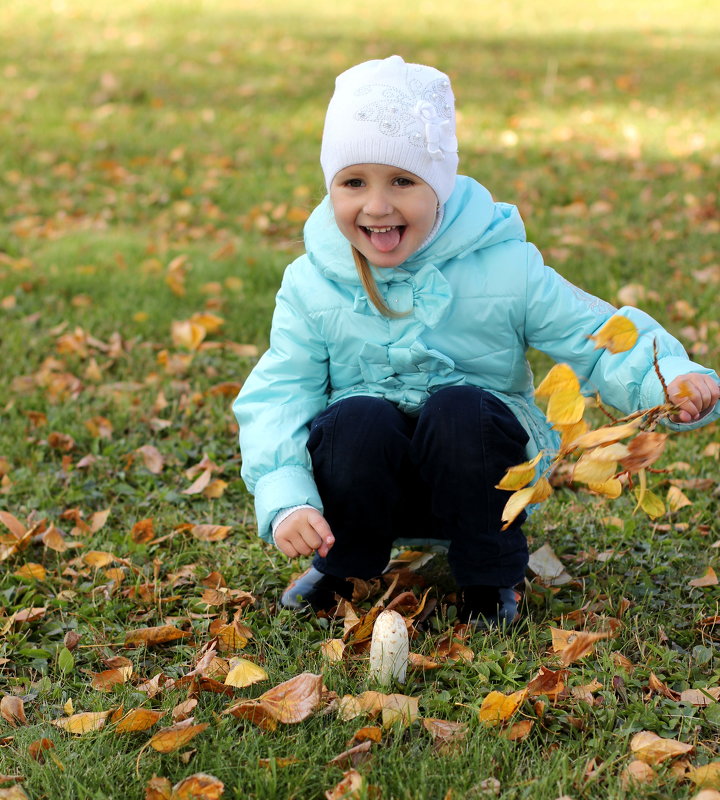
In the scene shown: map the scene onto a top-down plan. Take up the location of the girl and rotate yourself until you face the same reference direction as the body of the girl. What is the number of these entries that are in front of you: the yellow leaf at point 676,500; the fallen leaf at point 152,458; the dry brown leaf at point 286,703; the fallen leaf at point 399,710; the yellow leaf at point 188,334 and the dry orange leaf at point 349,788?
3

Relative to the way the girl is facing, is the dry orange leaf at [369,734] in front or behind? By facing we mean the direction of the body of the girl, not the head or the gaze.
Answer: in front

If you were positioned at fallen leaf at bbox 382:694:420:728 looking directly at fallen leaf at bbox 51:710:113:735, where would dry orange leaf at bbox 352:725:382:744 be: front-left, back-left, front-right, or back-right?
front-left

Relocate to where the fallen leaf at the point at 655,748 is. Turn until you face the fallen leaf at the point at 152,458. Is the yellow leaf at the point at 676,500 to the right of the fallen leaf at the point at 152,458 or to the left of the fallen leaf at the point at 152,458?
right

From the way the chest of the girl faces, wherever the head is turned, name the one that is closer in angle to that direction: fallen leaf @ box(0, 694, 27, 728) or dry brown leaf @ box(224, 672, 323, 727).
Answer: the dry brown leaf

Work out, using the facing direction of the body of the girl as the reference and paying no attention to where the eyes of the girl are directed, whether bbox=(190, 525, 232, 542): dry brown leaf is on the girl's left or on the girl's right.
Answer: on the girl's right

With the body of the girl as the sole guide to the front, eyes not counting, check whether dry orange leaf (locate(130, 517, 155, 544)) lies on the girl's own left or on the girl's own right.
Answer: on the girl's own right

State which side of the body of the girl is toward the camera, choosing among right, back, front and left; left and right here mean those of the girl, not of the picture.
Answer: front

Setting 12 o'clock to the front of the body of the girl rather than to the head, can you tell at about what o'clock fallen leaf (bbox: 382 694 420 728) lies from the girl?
The fallen leaf is roughly at 12 o'clock from the girl.

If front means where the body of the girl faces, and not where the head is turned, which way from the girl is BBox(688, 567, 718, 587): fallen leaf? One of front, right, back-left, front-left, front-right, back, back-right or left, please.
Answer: left

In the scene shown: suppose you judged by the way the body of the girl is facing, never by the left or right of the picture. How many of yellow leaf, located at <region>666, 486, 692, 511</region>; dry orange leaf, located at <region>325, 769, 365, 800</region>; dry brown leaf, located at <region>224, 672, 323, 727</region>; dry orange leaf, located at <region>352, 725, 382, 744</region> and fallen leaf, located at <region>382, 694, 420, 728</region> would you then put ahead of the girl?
4

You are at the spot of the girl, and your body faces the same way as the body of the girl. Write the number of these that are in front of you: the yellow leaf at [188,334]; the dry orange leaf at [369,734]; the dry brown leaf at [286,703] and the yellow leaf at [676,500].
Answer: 2

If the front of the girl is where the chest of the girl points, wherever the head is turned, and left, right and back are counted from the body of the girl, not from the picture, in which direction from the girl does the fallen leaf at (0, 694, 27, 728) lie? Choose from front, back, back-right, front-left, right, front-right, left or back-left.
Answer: front-right

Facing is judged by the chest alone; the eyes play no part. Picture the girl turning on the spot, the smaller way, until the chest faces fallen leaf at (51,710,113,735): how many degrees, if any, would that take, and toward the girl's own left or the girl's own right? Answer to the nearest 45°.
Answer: approximately 45° to the girl's own right

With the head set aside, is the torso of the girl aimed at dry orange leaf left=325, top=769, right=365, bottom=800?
yes
